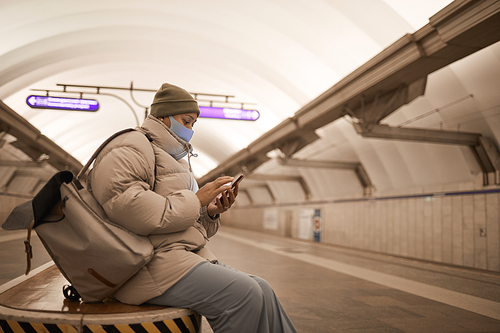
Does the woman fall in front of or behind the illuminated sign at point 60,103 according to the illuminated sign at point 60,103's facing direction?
in front

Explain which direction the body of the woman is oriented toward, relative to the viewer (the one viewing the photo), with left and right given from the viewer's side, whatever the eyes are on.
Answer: facing to the right of the viewer

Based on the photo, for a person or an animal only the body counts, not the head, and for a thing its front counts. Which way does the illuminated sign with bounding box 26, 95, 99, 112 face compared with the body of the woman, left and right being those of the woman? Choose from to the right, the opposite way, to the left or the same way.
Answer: to the right

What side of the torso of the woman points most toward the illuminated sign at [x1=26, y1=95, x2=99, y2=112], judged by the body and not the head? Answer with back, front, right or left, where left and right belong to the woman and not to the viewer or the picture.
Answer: left

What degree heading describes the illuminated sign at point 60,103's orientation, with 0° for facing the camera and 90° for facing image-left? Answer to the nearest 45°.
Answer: approximately 0°

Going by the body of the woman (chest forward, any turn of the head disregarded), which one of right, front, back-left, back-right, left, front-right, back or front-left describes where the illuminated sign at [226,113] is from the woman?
left

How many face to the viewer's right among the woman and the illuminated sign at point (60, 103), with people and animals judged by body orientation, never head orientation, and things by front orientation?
1

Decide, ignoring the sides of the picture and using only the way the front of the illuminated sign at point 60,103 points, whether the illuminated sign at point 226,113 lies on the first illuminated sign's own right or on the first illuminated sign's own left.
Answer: on the first illuminated sign's own left

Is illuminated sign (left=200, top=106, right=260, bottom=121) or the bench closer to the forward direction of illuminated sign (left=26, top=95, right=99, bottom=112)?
the bench
